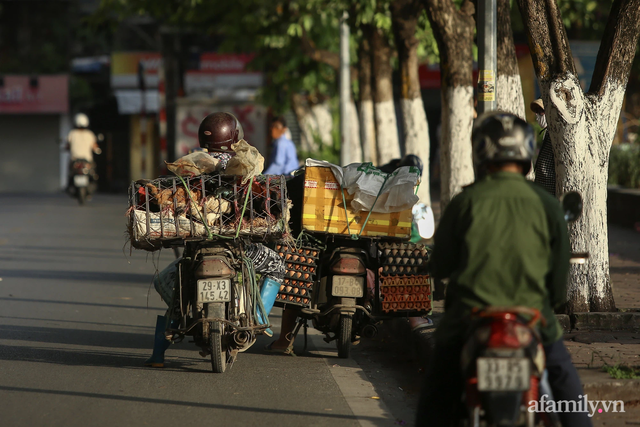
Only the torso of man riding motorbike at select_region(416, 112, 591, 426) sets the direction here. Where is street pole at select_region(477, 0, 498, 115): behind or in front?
in front

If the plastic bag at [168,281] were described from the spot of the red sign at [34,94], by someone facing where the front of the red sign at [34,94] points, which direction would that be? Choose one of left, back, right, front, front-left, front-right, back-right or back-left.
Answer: front

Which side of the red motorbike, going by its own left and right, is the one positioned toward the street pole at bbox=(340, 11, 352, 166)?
front

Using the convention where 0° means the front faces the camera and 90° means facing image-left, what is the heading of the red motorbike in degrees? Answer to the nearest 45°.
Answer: approximately 180°

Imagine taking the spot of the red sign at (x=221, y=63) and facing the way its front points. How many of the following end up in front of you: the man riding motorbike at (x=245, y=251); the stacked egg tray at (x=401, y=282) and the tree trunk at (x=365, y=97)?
3

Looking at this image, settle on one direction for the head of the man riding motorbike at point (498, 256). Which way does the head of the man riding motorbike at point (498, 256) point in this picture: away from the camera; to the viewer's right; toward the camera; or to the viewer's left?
away from the camera

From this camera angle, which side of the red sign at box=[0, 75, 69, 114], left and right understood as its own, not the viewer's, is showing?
front

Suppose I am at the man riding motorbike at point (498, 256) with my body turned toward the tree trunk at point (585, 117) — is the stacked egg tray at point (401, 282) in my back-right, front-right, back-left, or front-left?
front-left

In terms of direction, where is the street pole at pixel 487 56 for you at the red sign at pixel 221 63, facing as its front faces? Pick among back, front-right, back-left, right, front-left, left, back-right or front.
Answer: front

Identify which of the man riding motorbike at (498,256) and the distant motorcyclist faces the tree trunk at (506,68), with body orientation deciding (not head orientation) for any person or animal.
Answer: the man riding motorbike

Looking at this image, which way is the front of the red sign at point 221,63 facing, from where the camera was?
facing the viewer

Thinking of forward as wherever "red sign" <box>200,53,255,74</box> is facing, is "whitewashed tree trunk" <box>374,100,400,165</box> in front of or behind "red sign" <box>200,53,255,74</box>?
in front

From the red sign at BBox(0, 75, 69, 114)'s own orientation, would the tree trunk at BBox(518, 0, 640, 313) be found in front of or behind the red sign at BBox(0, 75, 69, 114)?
in front

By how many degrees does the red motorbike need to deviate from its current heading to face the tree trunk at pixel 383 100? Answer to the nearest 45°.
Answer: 0° — it already faces it
